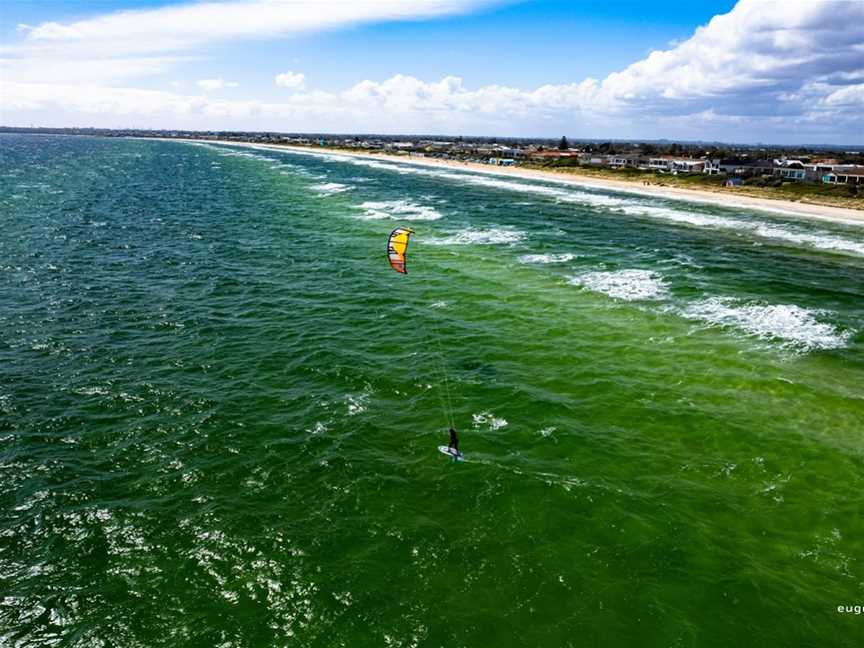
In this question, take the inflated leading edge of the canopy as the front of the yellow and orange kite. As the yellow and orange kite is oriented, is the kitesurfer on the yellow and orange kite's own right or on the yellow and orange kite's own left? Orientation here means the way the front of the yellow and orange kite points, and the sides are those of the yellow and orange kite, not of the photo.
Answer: on the yellow and orange kite's own left
